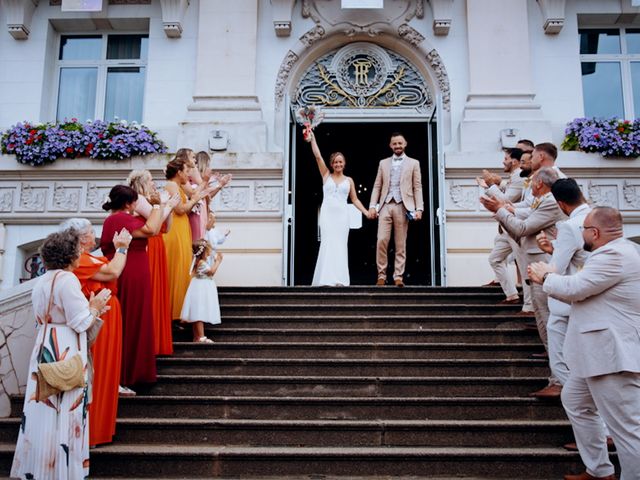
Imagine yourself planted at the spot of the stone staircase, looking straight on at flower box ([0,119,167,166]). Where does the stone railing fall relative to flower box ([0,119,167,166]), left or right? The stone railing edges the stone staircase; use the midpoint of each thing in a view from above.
left

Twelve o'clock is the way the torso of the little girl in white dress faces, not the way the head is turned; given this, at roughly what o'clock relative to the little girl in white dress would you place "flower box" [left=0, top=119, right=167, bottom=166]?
The flower box is roughly at 8 o'clock from the little girl in white dress.

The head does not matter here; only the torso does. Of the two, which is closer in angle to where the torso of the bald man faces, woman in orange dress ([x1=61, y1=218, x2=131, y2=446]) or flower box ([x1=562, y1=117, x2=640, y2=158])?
the woman in orange dress

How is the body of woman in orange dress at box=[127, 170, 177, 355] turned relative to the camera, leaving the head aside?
to the viewer's right

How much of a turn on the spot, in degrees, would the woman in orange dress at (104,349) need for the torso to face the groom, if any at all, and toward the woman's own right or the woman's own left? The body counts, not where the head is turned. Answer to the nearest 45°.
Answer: approximately 45° to the woman's own left

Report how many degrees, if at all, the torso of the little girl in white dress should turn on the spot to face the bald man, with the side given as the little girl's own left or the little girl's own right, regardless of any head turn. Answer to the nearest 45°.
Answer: approximately 45° to the little girl's own right

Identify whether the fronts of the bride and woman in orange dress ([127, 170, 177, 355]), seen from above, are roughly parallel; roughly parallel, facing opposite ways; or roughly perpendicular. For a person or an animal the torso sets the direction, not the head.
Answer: roughly perpendicular

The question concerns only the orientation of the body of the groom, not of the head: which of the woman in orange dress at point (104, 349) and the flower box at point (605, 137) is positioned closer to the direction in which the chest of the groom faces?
the woman in orange dress

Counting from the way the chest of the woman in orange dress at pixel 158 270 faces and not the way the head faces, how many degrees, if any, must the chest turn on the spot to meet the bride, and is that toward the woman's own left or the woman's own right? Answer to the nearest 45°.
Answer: approximately 45° to the woman's own left

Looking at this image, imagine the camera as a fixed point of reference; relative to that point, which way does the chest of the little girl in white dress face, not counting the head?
to the viewer's right

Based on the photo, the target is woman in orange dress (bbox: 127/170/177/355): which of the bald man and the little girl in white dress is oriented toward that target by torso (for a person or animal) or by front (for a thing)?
the bald man

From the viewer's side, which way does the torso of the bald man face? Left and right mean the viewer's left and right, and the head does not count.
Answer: facing to the left of the viewer

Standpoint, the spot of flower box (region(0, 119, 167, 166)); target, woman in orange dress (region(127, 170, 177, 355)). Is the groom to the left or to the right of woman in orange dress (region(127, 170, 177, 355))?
left
